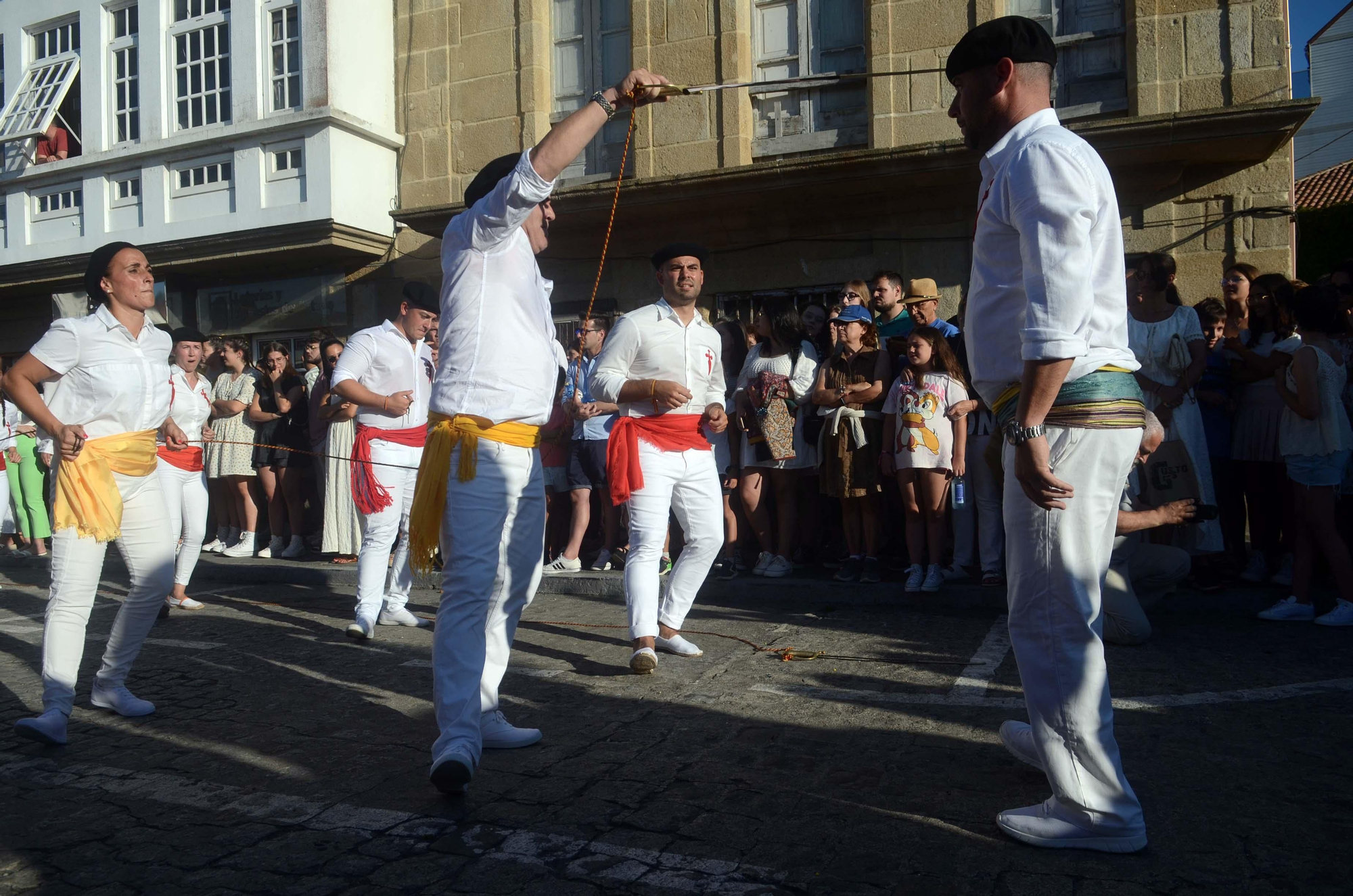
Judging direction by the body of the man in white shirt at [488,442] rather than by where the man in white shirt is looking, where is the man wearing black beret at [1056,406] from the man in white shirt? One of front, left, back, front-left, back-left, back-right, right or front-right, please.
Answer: front-right

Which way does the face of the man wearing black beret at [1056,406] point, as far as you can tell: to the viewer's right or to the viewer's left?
to the viewer's left

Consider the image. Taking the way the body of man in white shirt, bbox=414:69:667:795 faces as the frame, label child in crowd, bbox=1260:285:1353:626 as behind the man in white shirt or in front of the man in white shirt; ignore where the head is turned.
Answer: in front

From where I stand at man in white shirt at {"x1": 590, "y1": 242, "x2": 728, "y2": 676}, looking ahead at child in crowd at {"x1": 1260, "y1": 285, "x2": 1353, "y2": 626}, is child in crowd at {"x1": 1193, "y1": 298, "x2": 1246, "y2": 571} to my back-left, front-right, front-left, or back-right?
front-left

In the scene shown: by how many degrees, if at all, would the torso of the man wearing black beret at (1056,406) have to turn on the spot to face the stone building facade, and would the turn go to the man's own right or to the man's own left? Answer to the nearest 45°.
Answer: approximately 90° to the man's own right

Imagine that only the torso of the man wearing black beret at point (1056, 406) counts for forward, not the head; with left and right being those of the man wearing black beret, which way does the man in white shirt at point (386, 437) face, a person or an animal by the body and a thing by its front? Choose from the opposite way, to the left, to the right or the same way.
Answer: the opposite way

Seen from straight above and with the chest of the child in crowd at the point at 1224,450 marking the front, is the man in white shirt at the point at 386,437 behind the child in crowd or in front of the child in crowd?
in front

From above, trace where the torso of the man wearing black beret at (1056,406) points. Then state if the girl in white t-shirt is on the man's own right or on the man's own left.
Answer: on the man's own right

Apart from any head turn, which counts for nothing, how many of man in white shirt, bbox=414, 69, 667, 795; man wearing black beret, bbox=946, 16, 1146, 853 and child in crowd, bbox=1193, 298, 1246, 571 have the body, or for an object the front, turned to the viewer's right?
1

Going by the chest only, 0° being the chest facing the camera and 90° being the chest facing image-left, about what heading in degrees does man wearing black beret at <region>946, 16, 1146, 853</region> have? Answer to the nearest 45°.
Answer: approximately 90°

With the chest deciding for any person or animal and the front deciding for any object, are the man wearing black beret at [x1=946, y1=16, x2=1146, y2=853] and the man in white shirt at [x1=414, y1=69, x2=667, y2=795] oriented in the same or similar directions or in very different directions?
very different directions

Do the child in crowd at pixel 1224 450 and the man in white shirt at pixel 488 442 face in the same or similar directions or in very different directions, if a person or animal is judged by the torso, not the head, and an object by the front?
very different directions

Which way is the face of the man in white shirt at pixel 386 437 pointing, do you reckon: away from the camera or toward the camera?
toward the camera

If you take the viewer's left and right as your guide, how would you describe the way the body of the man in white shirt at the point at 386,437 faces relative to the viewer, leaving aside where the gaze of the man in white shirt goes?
facing the viewer and to the right of the viewer

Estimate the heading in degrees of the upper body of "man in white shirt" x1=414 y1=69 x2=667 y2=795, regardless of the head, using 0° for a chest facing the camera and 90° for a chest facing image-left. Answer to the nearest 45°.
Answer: approximately 270°
